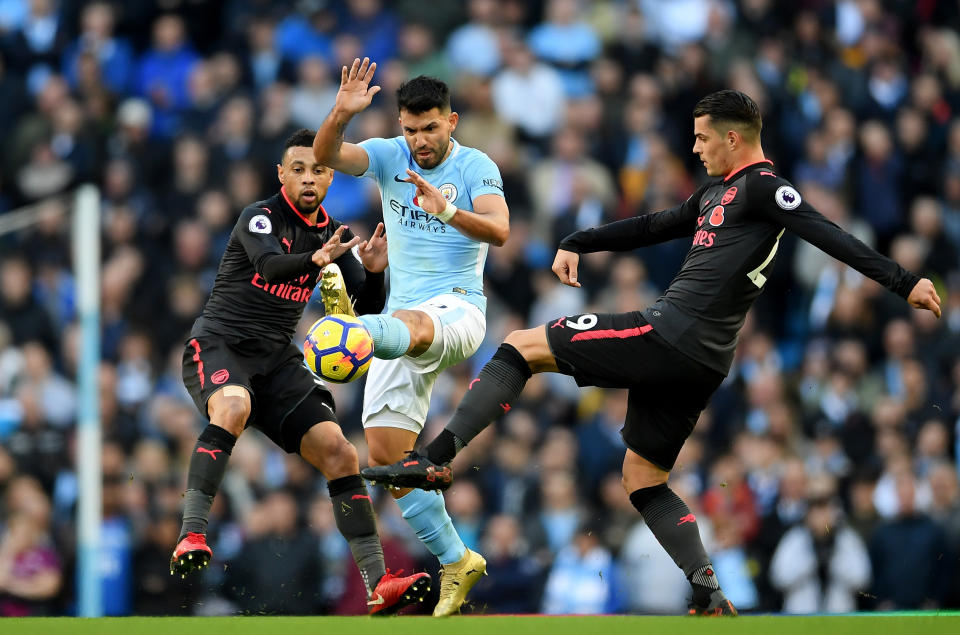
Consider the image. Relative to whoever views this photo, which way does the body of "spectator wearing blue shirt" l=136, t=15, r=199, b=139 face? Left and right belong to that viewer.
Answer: facing the viewer

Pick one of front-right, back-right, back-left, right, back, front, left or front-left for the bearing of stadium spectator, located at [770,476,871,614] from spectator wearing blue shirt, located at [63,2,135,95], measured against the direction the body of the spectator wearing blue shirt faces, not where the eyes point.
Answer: front-left

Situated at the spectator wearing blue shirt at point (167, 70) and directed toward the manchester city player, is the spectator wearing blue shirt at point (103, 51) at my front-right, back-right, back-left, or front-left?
back-right

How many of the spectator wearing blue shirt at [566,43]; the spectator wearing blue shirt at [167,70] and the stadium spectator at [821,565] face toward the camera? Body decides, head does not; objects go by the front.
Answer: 3

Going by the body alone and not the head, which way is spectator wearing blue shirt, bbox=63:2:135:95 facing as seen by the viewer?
toward the camera

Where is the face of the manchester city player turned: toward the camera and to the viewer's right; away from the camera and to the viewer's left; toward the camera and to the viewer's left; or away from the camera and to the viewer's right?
toward the camera and to the viewer's left

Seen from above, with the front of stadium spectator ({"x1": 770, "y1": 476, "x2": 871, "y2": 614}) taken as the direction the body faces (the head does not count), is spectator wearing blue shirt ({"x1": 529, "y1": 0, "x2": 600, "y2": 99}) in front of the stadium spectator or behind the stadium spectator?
behind

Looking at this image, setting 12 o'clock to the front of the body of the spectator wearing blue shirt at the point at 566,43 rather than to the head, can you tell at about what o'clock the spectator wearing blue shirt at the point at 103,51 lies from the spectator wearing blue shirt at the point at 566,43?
the spectator wearing blue shirt at the point at 103,51 is roughly at 3 o'clock from the spectator wearing blue shirt at the point at 566,43.

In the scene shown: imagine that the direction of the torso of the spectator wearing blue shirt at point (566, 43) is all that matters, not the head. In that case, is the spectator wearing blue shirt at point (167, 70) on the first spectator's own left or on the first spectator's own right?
on the first spectator's own right

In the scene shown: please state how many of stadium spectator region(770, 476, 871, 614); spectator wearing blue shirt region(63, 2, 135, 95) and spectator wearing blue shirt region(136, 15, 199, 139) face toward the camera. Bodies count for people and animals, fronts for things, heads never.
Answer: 3

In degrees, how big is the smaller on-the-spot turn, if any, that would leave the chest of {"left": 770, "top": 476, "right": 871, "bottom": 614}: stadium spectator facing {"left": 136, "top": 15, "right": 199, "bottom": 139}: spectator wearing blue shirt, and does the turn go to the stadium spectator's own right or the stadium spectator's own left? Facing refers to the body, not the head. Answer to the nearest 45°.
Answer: approximately 135° to the stadium spectator's own right

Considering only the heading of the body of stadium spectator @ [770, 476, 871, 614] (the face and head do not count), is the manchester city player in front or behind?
in front

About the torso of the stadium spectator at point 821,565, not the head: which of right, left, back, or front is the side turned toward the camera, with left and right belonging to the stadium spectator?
front
